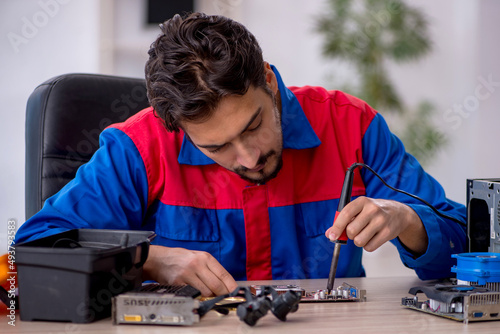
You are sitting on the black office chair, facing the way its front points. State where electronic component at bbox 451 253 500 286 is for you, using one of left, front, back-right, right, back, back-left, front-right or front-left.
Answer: front

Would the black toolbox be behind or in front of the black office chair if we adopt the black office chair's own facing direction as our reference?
in front

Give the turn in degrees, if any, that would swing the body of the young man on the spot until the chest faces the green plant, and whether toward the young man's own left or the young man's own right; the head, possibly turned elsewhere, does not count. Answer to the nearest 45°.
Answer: approximately 180°

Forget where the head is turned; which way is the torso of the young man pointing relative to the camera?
toward the camera

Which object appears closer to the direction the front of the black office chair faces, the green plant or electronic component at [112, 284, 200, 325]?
the electronic component

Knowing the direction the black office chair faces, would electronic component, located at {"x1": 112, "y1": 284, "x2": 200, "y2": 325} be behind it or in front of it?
in front

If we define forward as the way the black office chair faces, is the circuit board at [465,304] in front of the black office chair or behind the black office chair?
in front

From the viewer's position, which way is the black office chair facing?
facing the viewer and to the right of the viewer

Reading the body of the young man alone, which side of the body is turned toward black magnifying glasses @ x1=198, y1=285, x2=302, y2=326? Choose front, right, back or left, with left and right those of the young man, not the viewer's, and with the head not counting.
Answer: front
